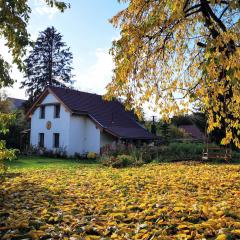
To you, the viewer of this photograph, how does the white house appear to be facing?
facing the viewer and to the left of the viewer
